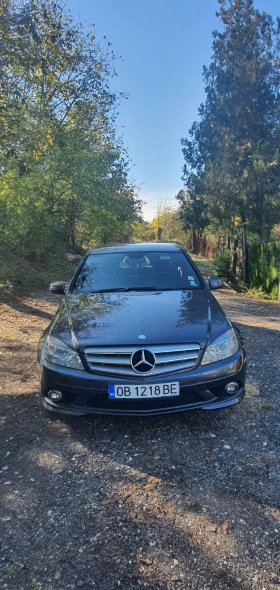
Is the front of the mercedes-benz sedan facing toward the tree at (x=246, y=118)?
no

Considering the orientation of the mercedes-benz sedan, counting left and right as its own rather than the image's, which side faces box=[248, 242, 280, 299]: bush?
back

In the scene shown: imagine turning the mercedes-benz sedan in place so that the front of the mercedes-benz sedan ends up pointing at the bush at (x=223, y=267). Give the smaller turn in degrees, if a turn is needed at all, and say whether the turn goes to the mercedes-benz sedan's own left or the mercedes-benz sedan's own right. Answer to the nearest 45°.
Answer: approximately 180°

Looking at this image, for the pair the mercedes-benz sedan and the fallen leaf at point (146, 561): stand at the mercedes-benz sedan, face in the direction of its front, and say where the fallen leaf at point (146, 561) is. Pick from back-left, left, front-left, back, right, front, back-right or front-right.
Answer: front

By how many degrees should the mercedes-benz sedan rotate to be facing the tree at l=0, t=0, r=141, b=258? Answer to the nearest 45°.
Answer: approximately 180°

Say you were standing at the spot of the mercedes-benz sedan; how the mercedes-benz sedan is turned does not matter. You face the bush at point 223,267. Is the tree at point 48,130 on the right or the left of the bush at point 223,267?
left

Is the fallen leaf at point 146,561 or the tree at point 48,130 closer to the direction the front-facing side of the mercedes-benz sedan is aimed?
the fallen leaf

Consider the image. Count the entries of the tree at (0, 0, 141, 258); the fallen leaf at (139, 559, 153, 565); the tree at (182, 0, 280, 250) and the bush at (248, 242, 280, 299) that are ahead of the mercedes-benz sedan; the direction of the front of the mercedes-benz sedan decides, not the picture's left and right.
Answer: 1

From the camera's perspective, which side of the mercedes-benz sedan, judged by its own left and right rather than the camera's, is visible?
front

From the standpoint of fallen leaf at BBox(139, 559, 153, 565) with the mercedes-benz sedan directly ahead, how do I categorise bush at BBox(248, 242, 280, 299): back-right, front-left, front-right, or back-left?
front-right

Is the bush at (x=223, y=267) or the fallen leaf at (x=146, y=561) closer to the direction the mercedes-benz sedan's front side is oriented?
the fallen leaf

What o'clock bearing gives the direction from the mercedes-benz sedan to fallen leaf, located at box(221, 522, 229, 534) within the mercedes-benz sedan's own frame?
The fallen leaf is roughly at 11 o'clock from the mercedes-benz sedan.

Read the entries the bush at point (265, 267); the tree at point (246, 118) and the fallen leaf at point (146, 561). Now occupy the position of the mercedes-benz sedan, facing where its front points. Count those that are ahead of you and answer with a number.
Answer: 1
